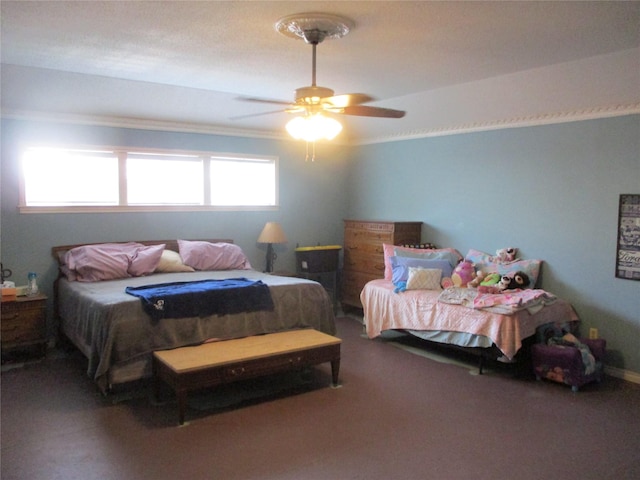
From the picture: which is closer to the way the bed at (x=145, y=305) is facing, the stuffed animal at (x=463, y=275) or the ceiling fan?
the ceiling fan

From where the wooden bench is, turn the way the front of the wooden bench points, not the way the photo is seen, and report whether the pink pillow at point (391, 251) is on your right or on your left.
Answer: on your left

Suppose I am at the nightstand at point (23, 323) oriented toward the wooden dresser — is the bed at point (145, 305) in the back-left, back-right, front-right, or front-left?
front-right

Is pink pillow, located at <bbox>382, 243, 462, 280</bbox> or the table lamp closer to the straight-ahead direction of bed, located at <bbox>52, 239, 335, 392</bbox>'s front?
the pink pillow

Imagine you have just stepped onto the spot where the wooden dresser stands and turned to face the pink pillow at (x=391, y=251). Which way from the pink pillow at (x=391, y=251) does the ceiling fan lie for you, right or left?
right

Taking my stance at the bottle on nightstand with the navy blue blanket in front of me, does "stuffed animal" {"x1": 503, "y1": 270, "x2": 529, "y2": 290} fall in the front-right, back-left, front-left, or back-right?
front-left

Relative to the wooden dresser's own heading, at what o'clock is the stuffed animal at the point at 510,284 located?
The stuffed animal is roughly at 9 o'clock from the wooden dresser.

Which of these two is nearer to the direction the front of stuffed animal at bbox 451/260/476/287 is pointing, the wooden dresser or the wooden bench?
the wooden bench

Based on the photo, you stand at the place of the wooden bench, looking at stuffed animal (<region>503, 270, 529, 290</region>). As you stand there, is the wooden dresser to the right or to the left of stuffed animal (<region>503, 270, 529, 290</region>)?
left

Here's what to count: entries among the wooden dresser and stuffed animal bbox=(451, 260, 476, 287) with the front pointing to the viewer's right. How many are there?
0

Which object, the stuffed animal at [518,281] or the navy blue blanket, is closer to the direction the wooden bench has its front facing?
the stuffed animal

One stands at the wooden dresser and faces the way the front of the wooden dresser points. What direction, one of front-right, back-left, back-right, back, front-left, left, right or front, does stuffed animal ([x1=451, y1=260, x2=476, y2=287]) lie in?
left

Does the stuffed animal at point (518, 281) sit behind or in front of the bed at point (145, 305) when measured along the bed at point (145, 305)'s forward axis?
in front
